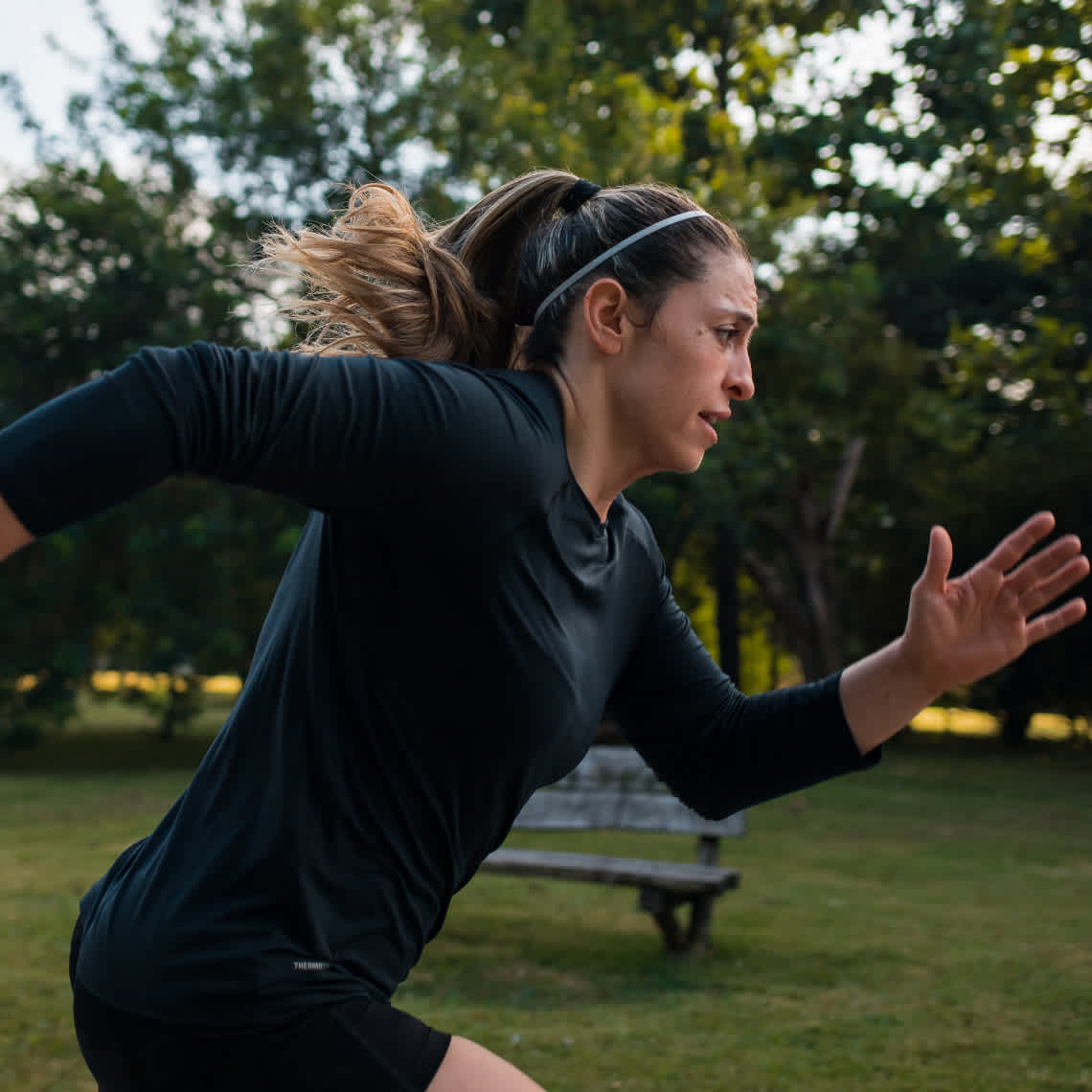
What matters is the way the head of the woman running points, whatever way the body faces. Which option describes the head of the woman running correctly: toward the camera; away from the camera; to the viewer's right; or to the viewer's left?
to the viewer's right

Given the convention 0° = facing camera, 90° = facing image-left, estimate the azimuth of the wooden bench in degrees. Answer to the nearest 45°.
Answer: approximately 45°

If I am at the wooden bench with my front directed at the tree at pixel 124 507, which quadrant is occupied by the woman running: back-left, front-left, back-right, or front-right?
back-left

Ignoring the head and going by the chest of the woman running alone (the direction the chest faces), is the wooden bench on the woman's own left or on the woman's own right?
on the woman's own left

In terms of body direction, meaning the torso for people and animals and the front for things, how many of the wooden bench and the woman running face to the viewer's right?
1

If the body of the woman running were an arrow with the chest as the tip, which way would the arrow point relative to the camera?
to the viewer's right

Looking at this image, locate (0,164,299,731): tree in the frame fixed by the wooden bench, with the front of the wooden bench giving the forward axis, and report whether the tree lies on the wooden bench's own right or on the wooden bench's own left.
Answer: on the wooden bench's own right

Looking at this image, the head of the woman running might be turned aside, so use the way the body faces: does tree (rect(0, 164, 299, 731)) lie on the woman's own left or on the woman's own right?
on the woman's own left

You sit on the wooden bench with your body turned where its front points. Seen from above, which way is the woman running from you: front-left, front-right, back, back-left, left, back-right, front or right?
front-left
